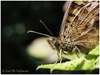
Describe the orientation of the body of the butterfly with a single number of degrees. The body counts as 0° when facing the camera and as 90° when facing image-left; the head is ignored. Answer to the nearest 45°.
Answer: approximately 90°
